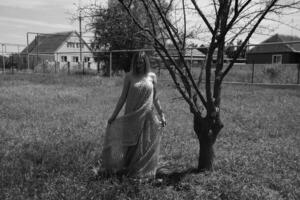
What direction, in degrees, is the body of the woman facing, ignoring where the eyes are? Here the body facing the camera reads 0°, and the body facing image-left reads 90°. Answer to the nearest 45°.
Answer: approximately 0°

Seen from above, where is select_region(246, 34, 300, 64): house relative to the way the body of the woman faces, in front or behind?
behind
